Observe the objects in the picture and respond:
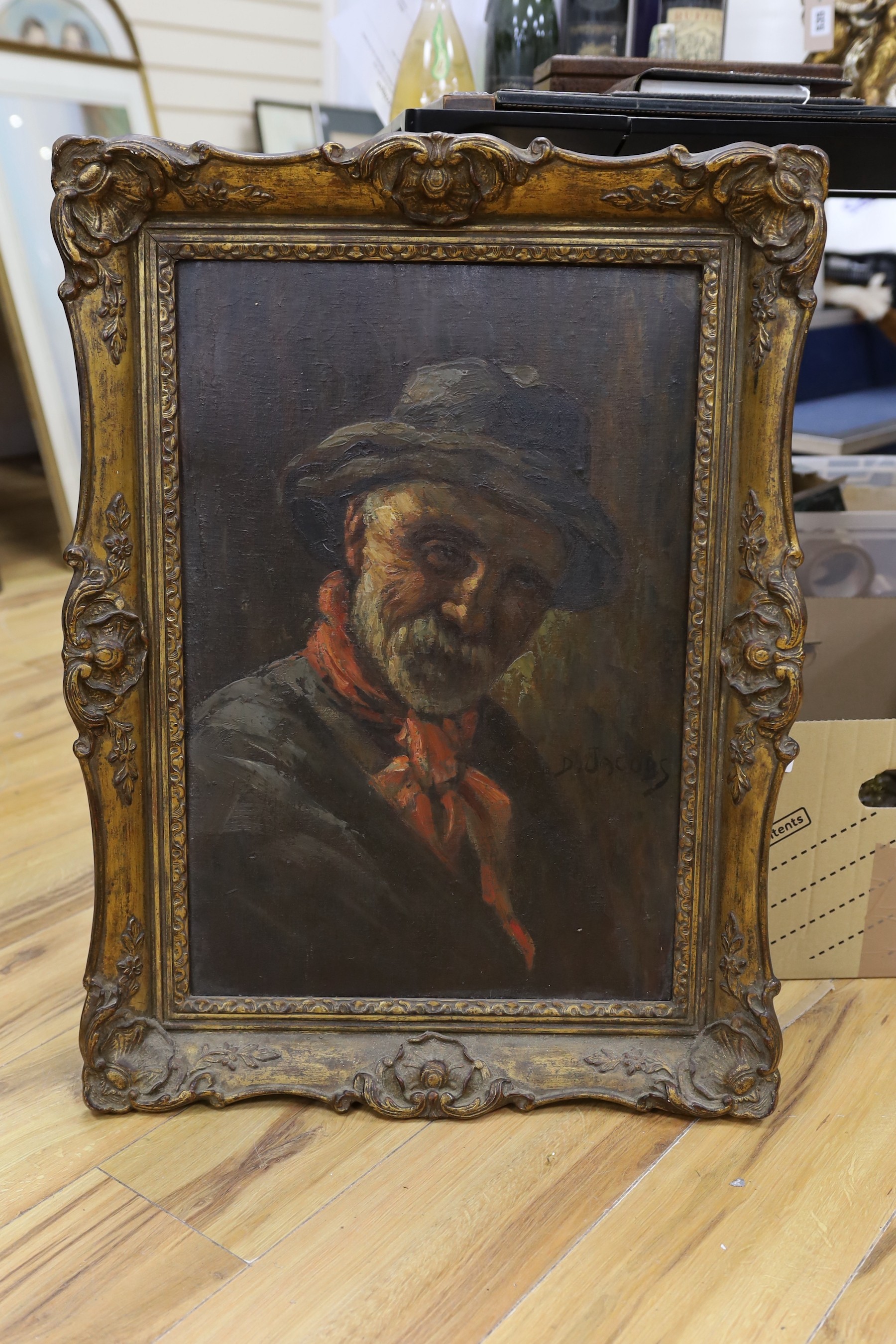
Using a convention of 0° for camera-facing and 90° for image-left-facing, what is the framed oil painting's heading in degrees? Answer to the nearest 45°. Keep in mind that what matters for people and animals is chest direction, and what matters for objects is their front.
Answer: approximately 0°

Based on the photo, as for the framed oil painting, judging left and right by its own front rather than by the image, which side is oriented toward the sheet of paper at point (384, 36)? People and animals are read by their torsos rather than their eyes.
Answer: back

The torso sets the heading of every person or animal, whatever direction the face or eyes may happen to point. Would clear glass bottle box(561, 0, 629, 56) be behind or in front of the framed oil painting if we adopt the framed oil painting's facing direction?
behind

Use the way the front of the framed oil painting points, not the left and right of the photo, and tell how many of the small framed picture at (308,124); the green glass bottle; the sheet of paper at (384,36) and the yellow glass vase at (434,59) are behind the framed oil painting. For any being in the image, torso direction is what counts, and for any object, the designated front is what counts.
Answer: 4

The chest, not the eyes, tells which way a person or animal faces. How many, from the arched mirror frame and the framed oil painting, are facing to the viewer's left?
0

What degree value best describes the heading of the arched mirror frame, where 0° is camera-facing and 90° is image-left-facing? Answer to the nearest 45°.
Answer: approximately 315°

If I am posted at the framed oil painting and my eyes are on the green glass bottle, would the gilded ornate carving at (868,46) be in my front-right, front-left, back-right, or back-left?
front-right

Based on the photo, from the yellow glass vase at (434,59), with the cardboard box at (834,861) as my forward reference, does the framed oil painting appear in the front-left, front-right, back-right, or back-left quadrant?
front-right

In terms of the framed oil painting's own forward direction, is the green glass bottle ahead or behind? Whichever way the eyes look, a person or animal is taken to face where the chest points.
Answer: behind

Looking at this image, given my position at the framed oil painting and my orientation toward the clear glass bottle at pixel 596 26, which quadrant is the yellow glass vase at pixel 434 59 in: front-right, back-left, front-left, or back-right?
front-left
